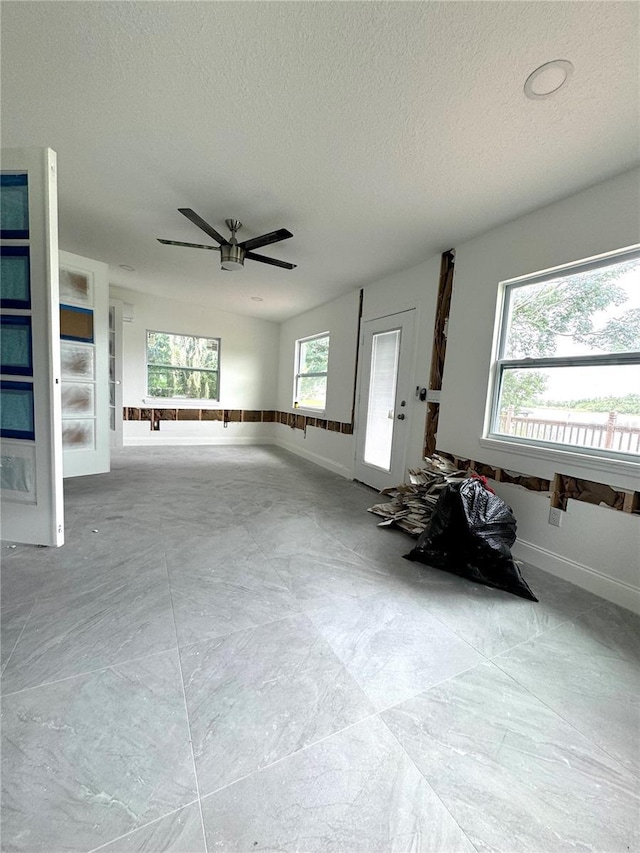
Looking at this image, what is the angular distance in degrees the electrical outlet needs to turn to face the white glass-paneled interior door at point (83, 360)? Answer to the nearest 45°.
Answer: approximately 45° to its right

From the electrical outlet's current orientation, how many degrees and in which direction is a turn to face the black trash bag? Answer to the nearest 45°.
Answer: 0° — it already faces it

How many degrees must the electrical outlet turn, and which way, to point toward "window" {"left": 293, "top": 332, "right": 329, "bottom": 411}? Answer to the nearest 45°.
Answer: approximately 90° to its right

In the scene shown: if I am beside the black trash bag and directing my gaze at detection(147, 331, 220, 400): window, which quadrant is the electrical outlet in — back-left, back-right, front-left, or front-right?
back-right

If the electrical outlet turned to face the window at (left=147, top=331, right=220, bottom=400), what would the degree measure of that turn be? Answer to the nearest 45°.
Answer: approximately 45° to its right

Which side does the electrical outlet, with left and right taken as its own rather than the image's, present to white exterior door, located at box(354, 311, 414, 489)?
right

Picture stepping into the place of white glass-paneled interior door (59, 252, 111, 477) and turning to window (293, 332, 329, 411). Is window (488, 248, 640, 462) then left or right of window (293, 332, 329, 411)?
right

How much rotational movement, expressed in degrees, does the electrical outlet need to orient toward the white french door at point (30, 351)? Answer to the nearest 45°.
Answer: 0° — it already faces it

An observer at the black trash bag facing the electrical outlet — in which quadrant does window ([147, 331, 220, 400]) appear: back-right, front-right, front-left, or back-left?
back-left

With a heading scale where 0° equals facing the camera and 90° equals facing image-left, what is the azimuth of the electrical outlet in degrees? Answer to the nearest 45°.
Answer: approximately 45°
